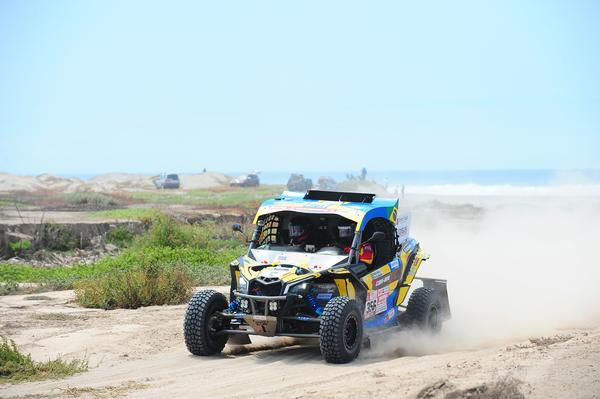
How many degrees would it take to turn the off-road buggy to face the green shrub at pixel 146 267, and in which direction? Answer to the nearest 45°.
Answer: approximately 90° to its right

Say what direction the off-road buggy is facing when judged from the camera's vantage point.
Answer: facing the viewer and to the left of the viewer

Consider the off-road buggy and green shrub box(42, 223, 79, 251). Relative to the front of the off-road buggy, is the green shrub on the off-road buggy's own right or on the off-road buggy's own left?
on the off-road buggy's own right

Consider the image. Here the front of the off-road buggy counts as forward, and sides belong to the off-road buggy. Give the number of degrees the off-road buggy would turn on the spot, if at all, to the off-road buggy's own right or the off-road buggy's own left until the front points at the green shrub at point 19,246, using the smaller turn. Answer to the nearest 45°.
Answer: approximately 90° to the off-road buggy's own right
